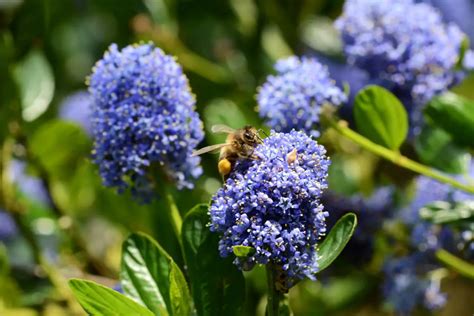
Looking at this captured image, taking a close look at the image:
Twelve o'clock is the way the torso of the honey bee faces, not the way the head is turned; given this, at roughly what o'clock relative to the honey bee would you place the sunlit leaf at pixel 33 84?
The sunlit leaf is roughly at 8 o'clock from the honey bee.

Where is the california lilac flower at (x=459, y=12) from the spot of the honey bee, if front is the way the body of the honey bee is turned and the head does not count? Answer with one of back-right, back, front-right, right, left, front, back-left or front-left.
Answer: front-left

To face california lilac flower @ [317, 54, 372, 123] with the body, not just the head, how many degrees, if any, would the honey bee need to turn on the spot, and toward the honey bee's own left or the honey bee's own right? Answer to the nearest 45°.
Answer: approximately 45° to the honey bee's own left

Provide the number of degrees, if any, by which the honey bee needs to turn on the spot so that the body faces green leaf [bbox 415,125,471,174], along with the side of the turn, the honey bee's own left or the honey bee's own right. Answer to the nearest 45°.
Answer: approximately 45° to the honey bee's own left

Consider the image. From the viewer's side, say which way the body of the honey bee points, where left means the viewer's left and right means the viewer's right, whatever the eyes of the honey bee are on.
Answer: facing to the right of the viewer
